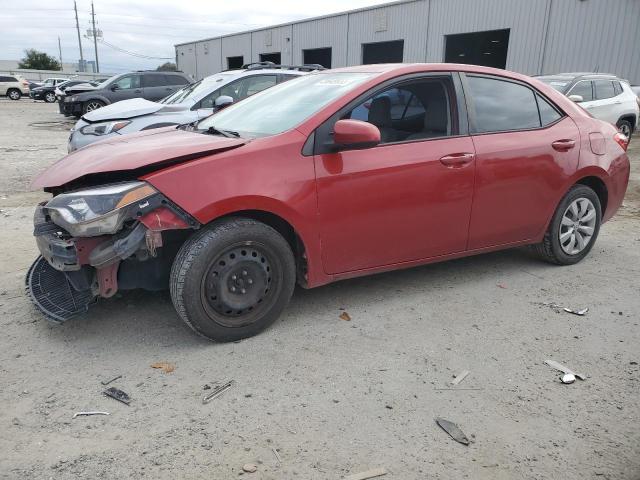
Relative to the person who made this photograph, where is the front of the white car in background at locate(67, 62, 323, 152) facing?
facing the viewer and to the left of the viewer

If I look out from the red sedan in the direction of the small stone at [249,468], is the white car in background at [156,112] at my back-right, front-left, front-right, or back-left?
back-right

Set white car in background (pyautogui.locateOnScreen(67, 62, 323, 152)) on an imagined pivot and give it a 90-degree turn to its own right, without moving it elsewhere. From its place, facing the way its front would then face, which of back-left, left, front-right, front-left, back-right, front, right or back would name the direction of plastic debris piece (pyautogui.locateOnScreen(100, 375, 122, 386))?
back-left

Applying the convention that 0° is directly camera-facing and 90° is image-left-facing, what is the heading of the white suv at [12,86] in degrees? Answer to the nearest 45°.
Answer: approximately 90°

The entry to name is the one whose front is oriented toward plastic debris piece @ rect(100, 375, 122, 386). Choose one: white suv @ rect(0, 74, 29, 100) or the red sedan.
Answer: the red sedan

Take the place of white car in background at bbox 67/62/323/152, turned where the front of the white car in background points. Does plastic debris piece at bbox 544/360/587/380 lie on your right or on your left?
on your left

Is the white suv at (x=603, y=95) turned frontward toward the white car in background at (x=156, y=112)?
yes

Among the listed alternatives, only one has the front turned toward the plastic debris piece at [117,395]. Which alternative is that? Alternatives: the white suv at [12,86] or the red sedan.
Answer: the red sedan

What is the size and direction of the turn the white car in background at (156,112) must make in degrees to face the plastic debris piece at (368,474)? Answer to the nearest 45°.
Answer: approximately 45° to its left

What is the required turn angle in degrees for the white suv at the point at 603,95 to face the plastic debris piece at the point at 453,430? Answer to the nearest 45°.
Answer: approximately 45° to its left

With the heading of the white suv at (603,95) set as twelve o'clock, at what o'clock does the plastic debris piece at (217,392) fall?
The plastic debris piece is roughly at 11 o'clock from the white suv.

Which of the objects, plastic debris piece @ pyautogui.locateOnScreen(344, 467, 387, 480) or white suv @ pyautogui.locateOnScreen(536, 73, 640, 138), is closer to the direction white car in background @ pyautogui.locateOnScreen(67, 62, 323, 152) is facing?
the plastic debris piece

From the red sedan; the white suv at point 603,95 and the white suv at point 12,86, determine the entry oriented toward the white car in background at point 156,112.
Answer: the white suv at point 603,95
